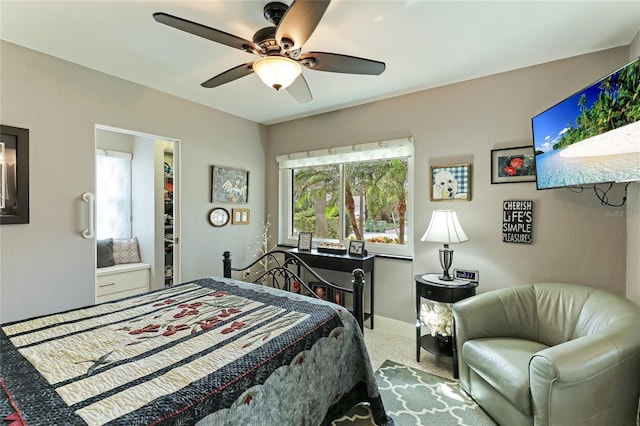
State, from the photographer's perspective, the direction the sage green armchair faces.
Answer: facing the viewer and to the left of the viewer

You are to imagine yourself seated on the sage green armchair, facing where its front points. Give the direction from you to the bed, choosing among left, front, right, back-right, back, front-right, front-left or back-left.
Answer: front

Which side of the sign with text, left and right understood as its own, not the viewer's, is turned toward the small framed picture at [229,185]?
right

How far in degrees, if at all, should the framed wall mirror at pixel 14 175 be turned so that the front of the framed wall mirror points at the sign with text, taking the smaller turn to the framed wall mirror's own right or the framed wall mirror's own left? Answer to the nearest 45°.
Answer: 0° — it already faces it

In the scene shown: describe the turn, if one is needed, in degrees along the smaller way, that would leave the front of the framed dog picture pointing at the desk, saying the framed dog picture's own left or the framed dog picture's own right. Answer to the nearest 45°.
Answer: approximately 90° to the framed dog picture's own right

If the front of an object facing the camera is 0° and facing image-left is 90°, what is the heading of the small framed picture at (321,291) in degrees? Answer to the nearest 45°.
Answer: approximately 45°

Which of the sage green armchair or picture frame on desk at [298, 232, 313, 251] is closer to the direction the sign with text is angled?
the sage green armchair

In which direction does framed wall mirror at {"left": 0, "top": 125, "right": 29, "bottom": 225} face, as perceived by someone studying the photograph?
facing the viewer and to the right of the viewer

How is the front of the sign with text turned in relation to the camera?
facing the viewer

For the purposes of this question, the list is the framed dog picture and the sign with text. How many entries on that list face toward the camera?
2

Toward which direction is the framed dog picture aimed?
toward the camera

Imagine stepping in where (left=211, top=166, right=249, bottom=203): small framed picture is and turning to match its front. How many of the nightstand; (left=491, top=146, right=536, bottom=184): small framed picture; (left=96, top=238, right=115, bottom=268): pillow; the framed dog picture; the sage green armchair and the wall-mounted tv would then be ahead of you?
5

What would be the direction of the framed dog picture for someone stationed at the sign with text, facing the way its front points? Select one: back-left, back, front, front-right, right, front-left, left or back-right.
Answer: right

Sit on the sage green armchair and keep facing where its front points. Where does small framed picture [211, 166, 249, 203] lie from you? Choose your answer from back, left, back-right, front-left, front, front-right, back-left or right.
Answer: front-right

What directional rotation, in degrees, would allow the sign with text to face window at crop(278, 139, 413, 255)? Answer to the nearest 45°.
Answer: approximately 90° to its right
